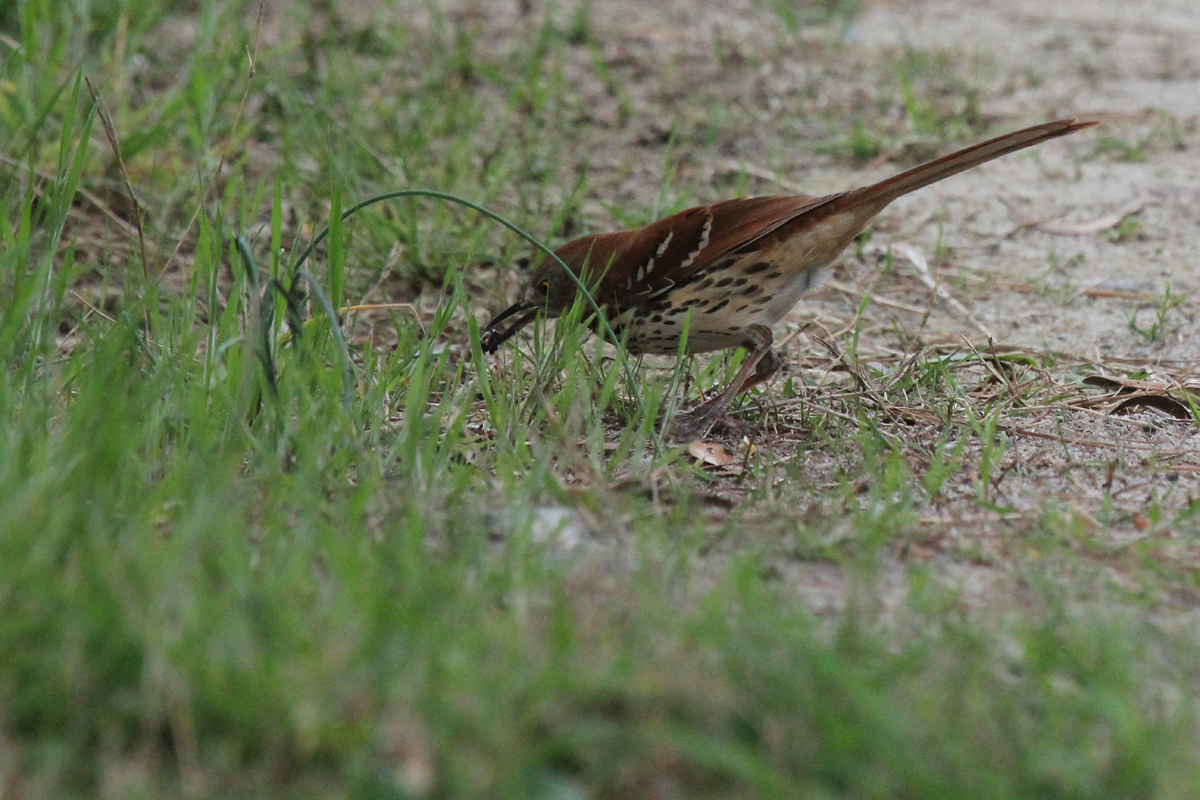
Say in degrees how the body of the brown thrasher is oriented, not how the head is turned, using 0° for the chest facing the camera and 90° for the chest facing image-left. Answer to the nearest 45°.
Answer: approximately 90°
